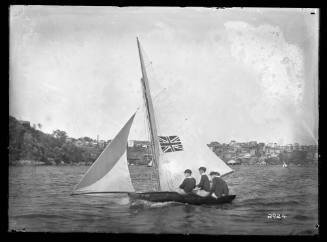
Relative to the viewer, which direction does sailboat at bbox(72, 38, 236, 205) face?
to the viewer's left

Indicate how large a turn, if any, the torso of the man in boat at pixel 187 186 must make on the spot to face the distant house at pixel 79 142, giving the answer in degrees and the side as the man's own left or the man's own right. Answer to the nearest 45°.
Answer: approximately 45° to the man's own right
